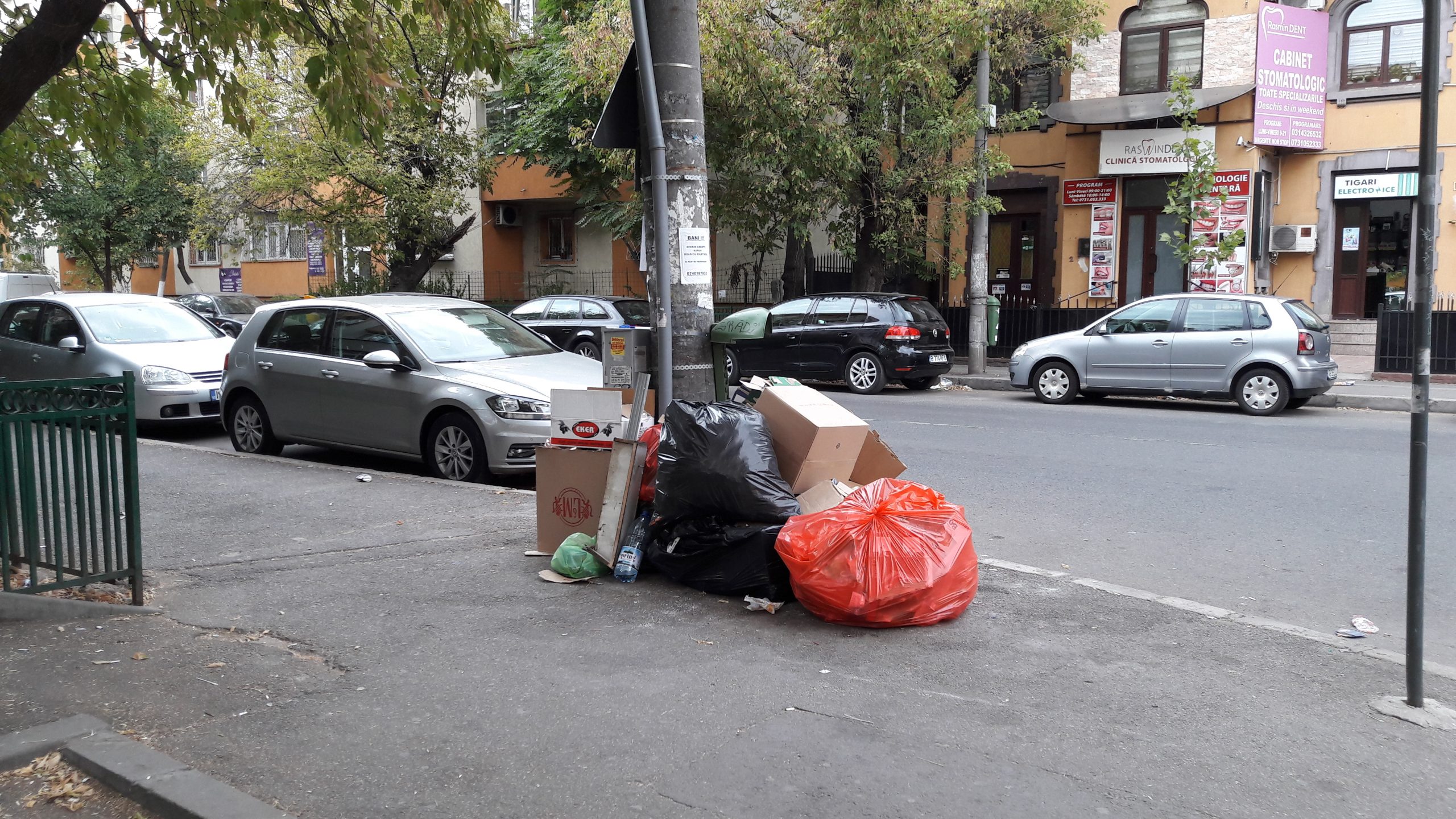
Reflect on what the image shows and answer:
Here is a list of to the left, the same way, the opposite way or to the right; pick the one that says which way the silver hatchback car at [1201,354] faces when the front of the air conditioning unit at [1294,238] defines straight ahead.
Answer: to the right

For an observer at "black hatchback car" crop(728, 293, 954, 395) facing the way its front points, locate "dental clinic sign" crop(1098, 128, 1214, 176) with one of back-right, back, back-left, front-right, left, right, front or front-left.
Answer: right

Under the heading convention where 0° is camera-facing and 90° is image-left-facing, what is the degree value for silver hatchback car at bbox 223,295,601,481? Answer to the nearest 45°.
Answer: approximately 315°

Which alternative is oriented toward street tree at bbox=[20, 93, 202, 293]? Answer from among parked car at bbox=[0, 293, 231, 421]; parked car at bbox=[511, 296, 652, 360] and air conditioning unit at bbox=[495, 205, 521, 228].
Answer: parked car at bbox=[511, 296, 652, 360]

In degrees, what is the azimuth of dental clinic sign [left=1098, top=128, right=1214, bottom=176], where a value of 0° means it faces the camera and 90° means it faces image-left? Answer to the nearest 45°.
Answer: approximately 0°

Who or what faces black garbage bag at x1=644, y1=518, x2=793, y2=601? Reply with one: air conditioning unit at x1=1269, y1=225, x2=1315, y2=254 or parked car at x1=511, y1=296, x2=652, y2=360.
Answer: the air conditioning unit

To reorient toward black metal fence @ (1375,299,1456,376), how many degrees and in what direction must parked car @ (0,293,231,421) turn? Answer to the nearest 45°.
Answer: approximately 45° to its left

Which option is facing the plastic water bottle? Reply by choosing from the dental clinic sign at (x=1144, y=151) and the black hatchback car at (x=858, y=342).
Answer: the dental clinic sign

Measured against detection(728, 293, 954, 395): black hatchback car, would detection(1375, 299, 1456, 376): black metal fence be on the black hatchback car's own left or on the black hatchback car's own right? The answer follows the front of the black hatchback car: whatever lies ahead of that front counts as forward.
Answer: on the black hatchback car's own right

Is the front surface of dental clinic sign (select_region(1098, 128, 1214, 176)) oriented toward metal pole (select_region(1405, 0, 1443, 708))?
yes

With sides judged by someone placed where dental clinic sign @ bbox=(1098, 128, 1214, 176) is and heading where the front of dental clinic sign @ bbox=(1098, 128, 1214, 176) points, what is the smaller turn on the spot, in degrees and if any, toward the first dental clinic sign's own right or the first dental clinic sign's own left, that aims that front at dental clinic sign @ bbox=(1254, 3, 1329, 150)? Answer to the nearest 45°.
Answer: approximately 90° to the first dental clinic sign's own left

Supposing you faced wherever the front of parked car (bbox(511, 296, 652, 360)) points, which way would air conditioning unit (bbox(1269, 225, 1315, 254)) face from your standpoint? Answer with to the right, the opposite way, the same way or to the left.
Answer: to the left

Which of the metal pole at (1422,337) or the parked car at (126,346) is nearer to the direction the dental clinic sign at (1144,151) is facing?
the metal pole

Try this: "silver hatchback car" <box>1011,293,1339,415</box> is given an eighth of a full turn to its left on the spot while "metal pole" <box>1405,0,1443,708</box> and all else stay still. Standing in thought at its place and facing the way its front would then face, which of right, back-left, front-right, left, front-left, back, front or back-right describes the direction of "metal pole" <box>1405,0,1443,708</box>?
front-left

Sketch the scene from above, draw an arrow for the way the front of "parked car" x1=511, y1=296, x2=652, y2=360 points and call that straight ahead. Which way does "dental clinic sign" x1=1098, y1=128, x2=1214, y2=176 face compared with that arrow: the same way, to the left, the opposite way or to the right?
to the left
